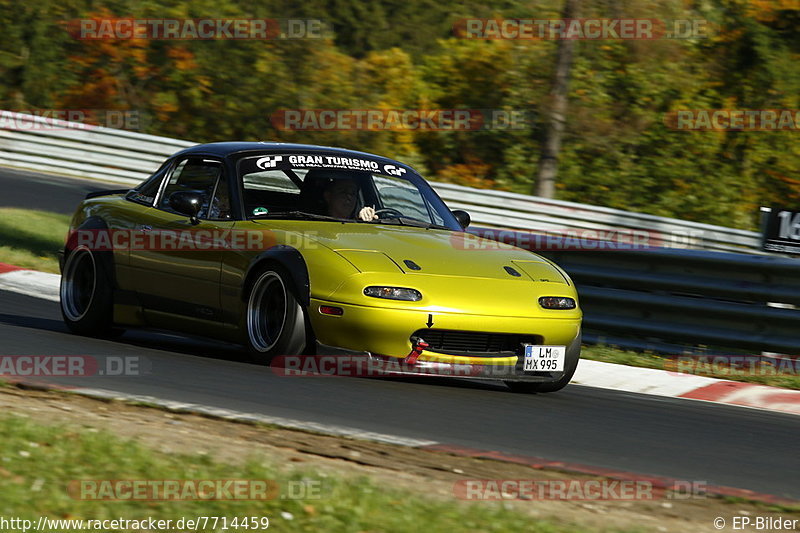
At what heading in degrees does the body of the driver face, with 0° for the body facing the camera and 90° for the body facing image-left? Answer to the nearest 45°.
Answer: approximately 315°

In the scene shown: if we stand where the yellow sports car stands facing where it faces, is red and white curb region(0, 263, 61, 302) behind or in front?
behind

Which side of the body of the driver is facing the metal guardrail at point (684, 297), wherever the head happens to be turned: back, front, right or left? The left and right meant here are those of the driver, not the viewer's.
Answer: left

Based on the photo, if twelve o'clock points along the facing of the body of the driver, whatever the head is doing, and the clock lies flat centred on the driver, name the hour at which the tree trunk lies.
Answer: The tree trunk is roughly at 8 o'clock from the driver.

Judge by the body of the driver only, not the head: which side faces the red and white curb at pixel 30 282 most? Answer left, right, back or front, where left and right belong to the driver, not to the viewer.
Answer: back
